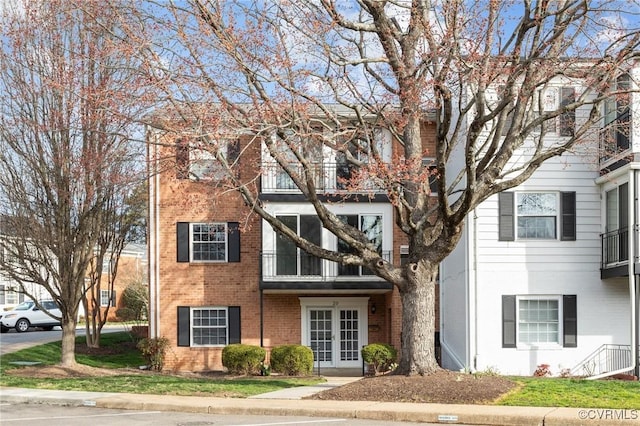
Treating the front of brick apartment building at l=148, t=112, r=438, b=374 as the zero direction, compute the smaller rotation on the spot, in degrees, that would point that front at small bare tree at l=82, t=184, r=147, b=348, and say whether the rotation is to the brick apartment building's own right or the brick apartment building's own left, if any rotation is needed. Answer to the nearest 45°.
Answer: approximately 135° to the brick apartment building's own right

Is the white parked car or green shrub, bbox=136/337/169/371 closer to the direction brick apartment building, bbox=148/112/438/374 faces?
the green shrub

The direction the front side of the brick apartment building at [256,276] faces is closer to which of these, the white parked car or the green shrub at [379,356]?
the green shrub

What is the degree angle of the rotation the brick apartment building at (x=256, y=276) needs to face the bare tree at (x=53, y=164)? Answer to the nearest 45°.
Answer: approximately 45° to its right

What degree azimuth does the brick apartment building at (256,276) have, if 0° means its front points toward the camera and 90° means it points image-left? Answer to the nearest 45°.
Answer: approximately 0°

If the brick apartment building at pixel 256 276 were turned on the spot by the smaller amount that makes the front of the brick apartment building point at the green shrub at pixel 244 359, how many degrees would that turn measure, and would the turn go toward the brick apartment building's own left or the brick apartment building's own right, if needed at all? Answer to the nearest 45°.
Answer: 0° — it already faces it

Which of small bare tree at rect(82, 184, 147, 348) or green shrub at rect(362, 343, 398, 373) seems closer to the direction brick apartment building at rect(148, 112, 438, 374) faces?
the green shrub

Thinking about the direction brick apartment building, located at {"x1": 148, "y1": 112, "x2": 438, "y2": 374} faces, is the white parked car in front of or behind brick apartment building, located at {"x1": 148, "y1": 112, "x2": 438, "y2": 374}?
behind
